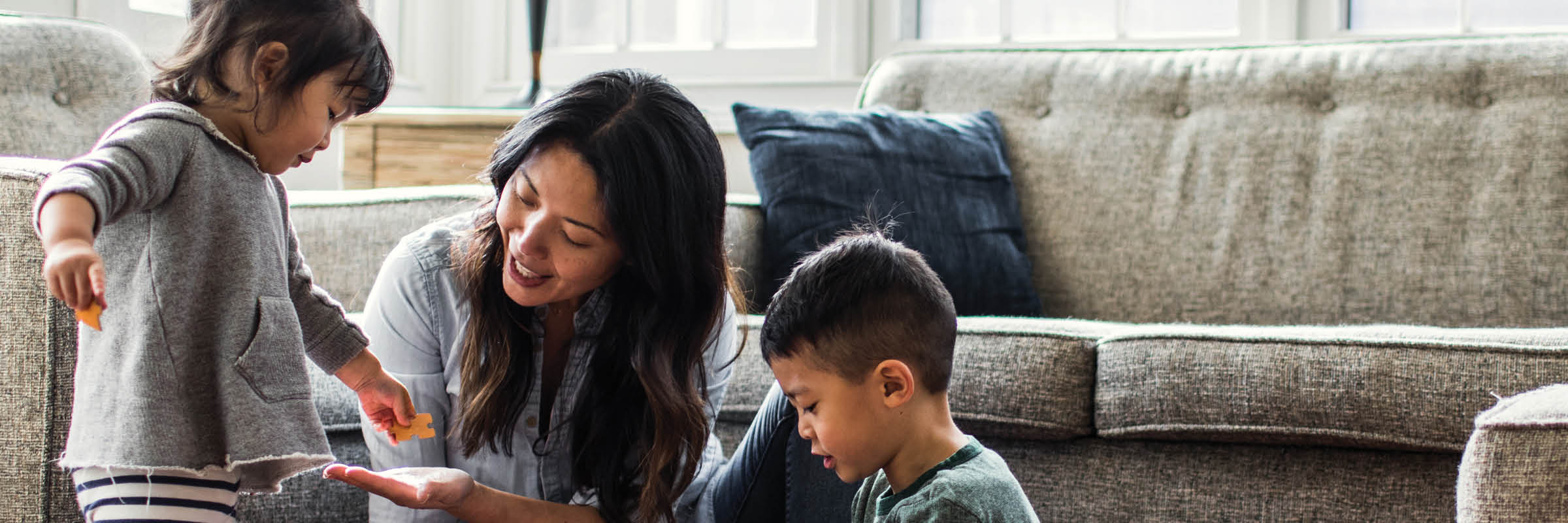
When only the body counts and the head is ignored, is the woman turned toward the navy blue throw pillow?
no

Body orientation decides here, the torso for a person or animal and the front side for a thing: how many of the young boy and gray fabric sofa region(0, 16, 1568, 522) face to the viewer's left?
1

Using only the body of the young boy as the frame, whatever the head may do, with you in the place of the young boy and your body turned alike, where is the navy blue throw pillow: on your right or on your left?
on your right

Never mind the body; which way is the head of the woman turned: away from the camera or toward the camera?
toward the camera

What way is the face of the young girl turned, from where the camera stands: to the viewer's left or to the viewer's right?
to the viewer's right

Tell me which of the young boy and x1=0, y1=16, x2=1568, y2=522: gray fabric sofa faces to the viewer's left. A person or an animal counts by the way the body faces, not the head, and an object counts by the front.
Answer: the young boy

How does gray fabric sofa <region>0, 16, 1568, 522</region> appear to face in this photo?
toward the camera

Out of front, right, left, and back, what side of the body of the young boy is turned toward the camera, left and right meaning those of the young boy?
left

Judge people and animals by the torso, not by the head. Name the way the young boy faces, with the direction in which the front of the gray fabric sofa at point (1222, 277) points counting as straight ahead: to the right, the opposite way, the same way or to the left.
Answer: to the right
